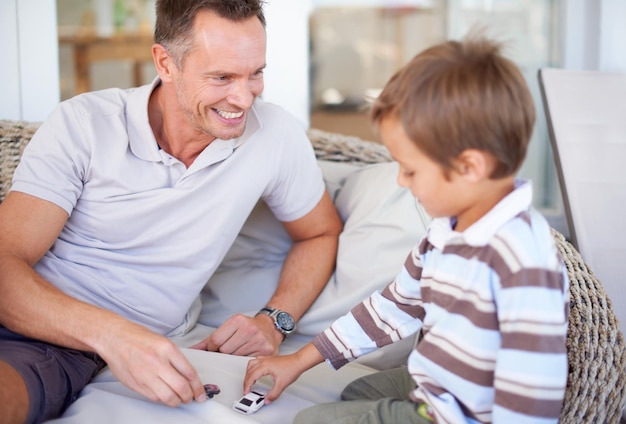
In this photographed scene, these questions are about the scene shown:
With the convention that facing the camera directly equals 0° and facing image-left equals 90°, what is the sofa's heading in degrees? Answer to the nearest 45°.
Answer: approximately 0°

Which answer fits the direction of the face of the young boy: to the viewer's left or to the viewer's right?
to the viewer's left
